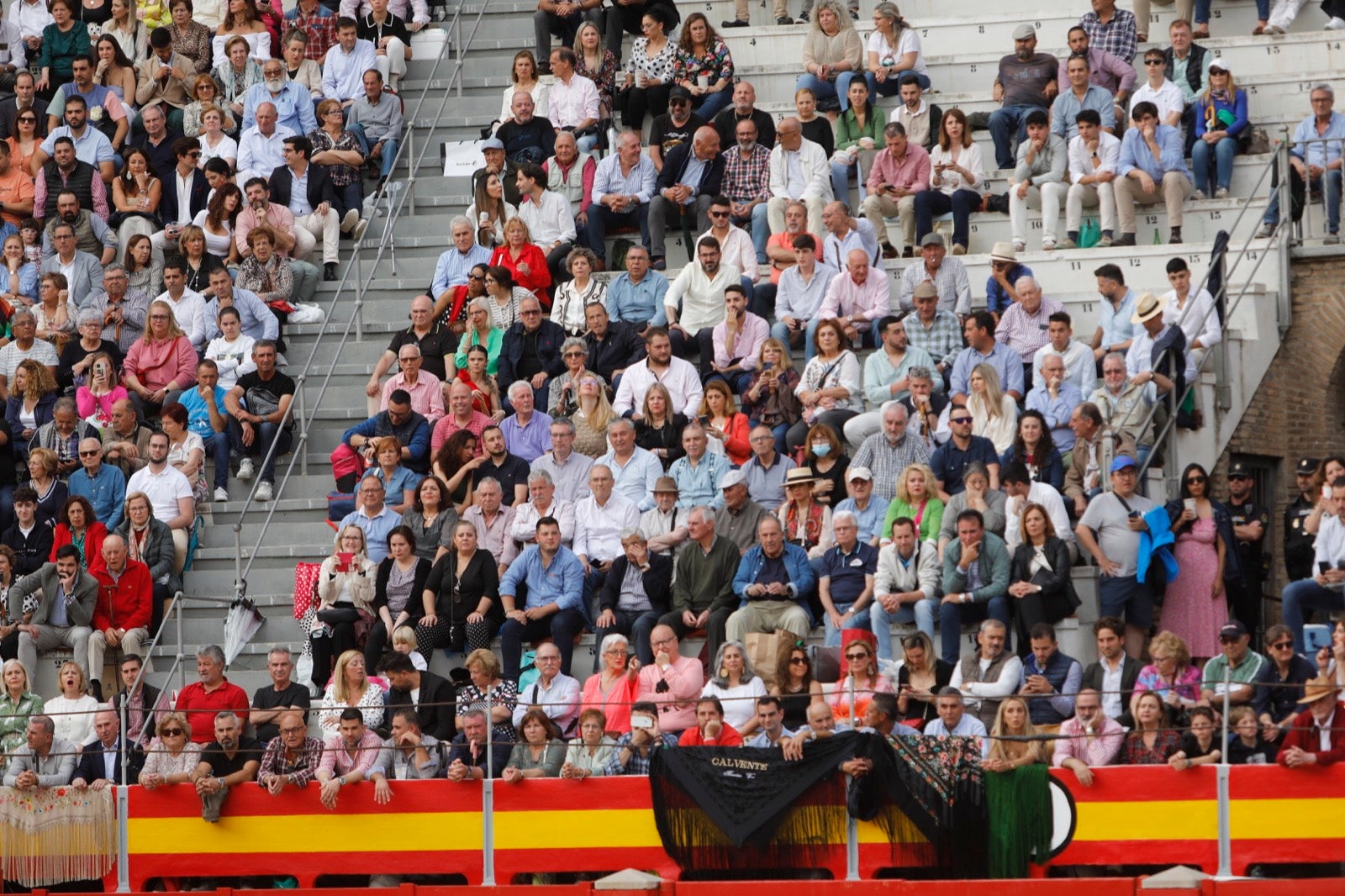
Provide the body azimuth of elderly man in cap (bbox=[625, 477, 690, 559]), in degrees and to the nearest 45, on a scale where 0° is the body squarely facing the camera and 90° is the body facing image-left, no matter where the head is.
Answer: approximately 0°

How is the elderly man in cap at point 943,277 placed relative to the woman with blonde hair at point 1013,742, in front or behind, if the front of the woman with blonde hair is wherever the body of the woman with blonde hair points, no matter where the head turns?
behind

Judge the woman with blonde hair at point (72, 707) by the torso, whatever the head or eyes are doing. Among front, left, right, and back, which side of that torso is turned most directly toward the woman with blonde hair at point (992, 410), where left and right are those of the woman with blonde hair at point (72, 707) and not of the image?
left

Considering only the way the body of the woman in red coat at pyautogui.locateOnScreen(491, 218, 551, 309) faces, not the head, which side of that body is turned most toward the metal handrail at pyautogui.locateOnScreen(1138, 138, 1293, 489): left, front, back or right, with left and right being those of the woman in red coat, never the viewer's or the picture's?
left

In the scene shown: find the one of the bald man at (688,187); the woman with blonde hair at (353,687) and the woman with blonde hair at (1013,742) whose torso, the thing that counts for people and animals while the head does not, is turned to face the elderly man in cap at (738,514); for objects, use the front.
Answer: the bald man

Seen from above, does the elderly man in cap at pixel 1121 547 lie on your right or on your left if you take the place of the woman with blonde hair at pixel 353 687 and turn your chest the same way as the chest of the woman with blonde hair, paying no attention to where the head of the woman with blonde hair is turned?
on your left

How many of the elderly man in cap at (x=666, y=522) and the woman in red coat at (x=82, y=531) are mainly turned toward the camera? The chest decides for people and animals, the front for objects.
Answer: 2
